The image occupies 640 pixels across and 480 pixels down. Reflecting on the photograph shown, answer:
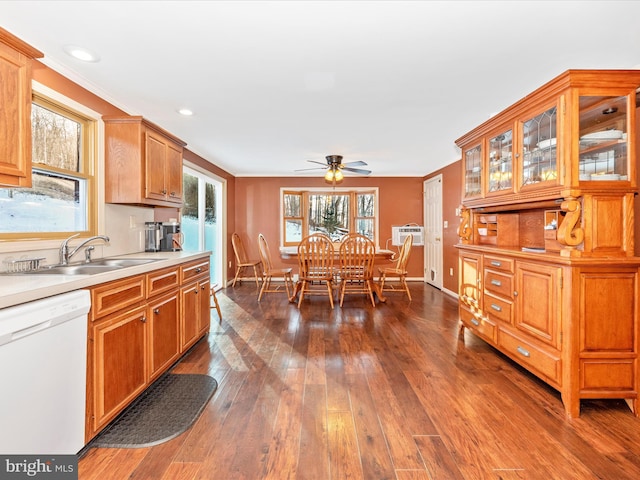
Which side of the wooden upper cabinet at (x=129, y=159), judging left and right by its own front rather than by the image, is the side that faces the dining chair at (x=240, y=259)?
left

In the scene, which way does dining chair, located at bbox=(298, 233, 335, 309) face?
away from the camera

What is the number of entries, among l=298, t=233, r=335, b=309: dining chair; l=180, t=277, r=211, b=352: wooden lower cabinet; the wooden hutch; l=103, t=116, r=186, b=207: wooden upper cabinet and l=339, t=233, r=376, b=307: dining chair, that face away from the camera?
2

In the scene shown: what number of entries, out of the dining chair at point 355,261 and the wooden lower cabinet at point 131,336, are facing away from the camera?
1

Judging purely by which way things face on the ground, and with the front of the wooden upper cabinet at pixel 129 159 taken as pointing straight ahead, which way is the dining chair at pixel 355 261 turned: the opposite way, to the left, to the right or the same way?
to the left

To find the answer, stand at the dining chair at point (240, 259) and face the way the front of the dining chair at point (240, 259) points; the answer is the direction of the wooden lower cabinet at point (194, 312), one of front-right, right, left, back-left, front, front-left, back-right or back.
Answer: front-right

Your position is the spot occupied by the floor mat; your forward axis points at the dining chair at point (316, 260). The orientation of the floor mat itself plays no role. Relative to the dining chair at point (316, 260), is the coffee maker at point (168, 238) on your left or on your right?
left

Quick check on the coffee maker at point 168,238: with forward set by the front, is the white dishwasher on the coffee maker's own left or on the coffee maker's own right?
on the coffee maker's own right

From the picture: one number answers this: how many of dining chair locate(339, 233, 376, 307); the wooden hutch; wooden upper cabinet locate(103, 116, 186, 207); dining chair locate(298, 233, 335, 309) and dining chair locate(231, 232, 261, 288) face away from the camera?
2

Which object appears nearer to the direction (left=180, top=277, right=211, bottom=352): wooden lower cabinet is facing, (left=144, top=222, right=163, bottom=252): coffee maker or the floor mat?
the floor mat

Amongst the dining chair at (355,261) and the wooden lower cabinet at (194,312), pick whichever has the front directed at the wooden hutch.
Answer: the wooden lower cabinet

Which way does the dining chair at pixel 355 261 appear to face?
away from the camera

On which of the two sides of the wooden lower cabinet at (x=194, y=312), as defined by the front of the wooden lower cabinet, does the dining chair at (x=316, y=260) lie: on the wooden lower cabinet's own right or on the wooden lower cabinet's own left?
on the wooden lower cabinet's own left

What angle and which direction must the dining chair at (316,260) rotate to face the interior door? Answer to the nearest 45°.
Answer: approximately 45° to its right

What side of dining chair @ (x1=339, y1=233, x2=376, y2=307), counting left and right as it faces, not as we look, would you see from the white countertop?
back

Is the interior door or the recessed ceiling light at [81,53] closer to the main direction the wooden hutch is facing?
the recessed ceiling light

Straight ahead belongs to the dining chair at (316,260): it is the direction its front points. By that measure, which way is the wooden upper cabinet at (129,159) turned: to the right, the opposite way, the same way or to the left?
to the right
